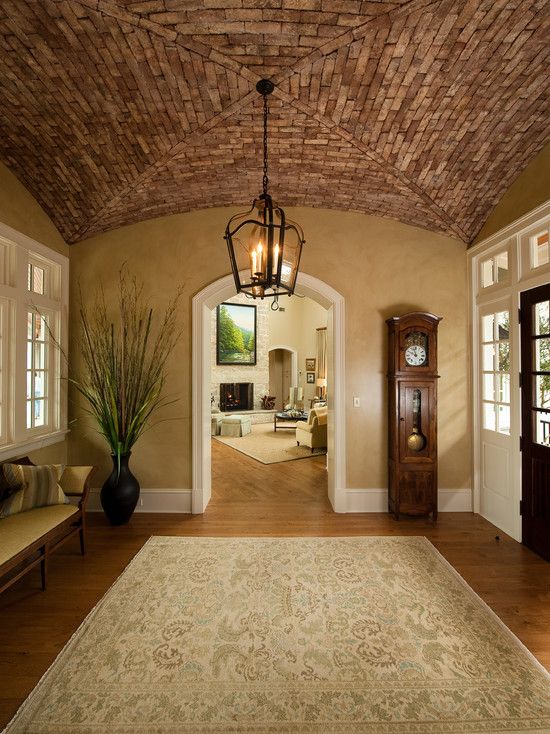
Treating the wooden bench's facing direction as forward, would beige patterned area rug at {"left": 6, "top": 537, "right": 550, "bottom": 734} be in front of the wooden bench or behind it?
in front

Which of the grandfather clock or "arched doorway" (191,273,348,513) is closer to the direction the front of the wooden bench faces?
the grandfather clock

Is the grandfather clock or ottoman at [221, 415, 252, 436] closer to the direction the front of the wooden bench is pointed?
the grandfather clock

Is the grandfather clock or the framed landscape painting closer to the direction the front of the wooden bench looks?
the grandfather clock

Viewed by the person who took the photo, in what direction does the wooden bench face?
facing the viewer and to the right of the viewer

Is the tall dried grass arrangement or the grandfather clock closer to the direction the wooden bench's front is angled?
the grandfather clock
